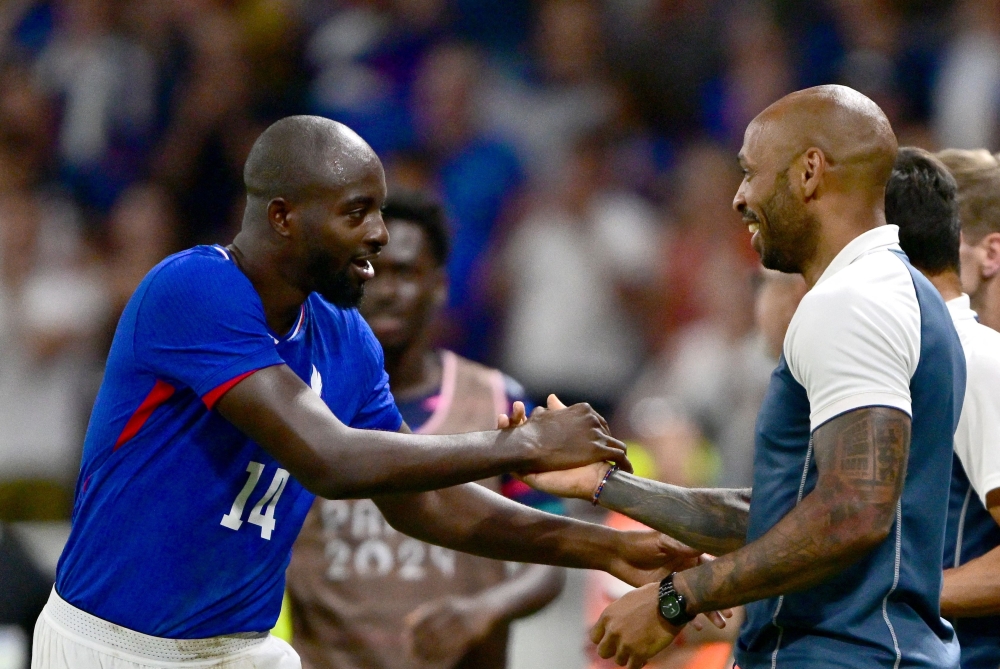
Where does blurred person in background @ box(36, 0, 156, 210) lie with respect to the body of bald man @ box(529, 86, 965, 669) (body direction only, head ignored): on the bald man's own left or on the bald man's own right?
on the bald man's own right

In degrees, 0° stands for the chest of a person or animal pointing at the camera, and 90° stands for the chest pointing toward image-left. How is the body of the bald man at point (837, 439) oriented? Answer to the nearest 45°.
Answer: approximately 90°

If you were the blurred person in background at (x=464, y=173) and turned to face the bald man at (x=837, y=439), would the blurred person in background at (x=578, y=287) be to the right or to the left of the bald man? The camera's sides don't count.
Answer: left

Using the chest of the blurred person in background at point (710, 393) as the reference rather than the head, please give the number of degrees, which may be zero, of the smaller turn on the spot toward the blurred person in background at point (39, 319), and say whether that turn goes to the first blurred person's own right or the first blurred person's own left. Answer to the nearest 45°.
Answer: approximately 90° to the first blurred person's own right

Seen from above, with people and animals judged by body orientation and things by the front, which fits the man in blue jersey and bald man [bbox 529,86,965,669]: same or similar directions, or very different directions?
very different directions

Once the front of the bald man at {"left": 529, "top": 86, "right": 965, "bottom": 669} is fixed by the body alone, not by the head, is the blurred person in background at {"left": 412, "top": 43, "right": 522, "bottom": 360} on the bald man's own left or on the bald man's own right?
on the bald man's own right

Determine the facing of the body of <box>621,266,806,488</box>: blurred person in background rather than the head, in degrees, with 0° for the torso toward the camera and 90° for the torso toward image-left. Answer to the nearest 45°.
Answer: approximately 0°

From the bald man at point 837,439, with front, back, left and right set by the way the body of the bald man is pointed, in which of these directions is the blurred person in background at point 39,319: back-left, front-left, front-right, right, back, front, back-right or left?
front-right

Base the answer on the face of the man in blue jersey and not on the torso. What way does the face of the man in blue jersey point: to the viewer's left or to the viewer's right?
to the viewer's right

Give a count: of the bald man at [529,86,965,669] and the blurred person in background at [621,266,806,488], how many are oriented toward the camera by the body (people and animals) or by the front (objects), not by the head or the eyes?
1

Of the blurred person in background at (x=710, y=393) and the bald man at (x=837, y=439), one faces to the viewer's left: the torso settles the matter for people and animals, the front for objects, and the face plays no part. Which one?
the bald man

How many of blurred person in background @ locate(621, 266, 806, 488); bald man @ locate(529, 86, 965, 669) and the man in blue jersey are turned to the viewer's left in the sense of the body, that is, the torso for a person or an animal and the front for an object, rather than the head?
1

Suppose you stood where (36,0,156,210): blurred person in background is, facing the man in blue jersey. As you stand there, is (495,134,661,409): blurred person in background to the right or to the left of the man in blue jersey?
left

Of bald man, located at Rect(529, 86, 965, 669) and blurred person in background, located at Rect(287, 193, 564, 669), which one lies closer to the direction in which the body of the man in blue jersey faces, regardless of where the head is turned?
the bald man

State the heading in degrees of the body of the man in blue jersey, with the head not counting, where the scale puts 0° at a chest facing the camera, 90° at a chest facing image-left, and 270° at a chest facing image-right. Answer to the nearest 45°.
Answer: approximately 315°

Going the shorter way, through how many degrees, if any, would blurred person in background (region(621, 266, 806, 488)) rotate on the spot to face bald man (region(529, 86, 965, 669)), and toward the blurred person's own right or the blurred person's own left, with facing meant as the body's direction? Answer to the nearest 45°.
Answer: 0° — they already face them
